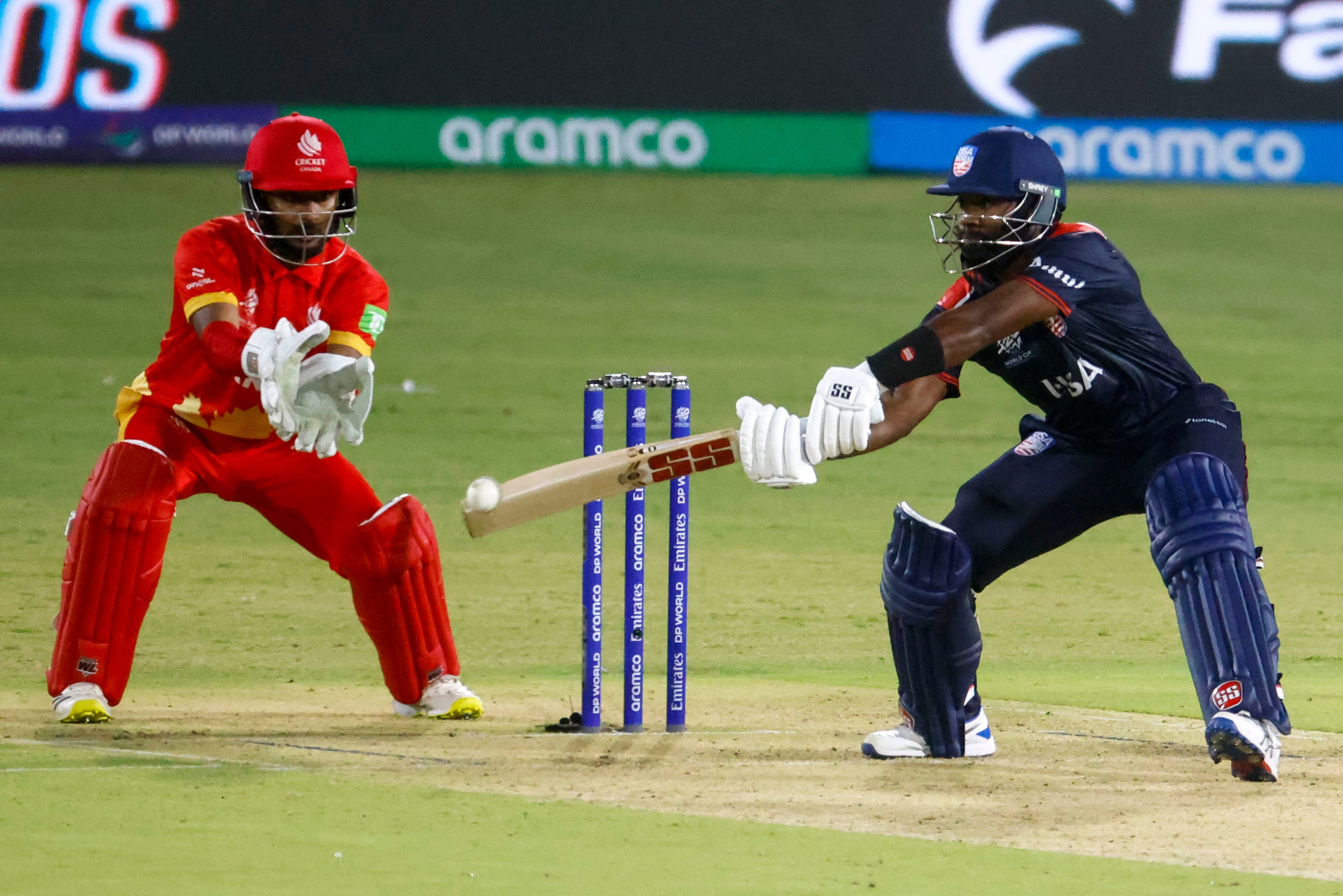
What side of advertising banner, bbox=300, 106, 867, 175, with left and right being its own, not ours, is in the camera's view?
front

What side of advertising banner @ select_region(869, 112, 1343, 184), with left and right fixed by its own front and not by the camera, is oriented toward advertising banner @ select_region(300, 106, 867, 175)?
right

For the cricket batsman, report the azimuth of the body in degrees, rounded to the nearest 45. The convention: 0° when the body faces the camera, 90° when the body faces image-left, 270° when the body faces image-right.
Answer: approximately 45°

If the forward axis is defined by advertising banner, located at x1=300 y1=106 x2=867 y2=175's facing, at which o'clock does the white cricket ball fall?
The white cricket ball is roughly at 12 o'clock from the advertising banner.

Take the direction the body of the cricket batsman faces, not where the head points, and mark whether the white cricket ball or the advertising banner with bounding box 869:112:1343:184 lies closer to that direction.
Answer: the white cricket ball

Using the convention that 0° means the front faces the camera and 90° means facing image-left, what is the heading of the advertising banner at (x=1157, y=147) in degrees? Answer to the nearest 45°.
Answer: approximately 0°

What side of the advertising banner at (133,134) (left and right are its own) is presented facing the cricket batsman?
front

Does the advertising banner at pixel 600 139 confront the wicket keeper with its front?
yes

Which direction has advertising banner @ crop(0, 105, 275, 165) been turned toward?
toward the camera

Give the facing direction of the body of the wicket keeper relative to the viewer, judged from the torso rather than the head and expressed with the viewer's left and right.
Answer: facing the viewer

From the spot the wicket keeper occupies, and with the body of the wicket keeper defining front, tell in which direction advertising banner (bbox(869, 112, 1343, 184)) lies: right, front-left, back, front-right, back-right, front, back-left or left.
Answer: back-left

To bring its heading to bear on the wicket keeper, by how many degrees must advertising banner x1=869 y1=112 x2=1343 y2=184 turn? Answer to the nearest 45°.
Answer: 0° — it already faces them

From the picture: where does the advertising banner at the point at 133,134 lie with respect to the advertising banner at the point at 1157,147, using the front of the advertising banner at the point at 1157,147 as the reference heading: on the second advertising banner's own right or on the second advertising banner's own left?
on the second advertising banner's own right

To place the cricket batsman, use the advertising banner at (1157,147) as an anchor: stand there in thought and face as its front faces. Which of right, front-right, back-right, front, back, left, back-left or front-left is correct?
front
